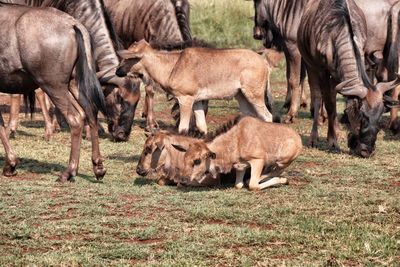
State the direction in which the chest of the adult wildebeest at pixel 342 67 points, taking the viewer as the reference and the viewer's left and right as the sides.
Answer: facing the viewer and to the right of the viewer

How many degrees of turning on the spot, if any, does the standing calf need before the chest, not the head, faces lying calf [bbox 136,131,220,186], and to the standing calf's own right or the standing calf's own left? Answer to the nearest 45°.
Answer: approximately 90° to the standing calf's own left

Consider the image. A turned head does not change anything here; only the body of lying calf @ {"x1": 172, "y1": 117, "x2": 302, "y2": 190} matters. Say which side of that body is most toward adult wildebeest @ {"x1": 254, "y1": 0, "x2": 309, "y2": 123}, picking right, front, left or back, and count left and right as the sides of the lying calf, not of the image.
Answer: right

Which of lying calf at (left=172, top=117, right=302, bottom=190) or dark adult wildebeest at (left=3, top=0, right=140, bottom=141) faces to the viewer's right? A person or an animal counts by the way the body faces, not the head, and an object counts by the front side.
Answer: the dark adult wildebeest

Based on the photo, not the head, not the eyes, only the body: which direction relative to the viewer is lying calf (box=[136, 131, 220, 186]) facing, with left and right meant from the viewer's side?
facing to the left of the viewer

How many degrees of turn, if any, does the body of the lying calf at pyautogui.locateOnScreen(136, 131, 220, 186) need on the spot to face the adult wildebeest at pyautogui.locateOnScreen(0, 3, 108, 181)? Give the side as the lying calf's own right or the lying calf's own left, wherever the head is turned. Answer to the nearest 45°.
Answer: approximately 45° to the lying calf's own right

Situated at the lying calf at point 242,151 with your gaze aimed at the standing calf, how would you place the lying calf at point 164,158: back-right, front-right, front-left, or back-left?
front-left

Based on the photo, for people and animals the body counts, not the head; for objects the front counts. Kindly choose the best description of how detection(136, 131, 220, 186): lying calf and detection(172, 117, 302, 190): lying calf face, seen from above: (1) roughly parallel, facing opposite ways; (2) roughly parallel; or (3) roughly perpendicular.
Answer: roughly parallel

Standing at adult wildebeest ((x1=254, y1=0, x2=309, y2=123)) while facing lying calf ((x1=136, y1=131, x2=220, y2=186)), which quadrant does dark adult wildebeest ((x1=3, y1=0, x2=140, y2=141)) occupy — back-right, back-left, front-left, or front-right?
front-right

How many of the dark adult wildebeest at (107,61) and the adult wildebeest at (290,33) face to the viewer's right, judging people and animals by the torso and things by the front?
1

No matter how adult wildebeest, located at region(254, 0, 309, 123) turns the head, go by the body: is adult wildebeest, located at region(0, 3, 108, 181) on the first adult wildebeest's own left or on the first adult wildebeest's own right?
on the first adult wildebeest's own left

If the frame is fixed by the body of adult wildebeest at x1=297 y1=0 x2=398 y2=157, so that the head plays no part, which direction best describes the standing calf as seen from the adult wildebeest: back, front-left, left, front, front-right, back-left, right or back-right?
right

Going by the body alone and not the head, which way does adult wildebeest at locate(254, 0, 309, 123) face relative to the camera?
to the viewer's left

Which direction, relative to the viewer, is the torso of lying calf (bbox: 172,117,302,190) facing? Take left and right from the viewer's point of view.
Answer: facing to the left of the viewer
